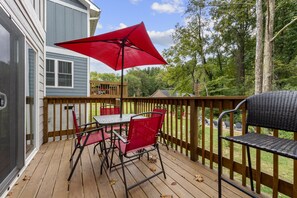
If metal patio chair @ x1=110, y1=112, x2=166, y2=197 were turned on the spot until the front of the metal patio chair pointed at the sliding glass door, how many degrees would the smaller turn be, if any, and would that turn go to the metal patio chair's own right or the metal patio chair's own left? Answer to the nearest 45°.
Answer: approximately 45° to the metal patio chair's own left

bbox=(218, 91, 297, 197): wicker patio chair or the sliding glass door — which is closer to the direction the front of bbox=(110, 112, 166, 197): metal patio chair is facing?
the sliding glass door

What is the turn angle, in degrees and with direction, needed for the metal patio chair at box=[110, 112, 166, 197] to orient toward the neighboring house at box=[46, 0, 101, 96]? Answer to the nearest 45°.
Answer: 0° — it already faces it

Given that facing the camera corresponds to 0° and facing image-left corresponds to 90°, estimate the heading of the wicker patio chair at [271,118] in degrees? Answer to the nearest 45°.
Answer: approximately 45°

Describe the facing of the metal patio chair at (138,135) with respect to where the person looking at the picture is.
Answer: facing away from the viewer and to the left of the viewer
